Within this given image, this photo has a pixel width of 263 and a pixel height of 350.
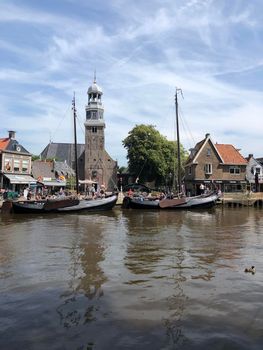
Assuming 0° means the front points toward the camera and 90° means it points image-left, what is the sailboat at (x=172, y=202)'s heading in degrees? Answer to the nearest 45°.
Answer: approximately 270°

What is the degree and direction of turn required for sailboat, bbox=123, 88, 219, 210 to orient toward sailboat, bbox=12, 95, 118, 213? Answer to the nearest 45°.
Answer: approximately 135° to its right

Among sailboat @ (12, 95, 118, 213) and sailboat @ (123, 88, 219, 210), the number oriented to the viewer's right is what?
2

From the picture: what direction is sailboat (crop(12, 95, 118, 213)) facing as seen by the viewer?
to the viewer's right

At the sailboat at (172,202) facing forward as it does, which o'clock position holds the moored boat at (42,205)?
The moored boat is roughly at 5 o'clock from the sailboat.

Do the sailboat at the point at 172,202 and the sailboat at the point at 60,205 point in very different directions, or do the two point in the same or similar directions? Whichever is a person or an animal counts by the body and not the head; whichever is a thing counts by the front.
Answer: same or similar directions

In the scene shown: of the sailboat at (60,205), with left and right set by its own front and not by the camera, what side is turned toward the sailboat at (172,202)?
front
